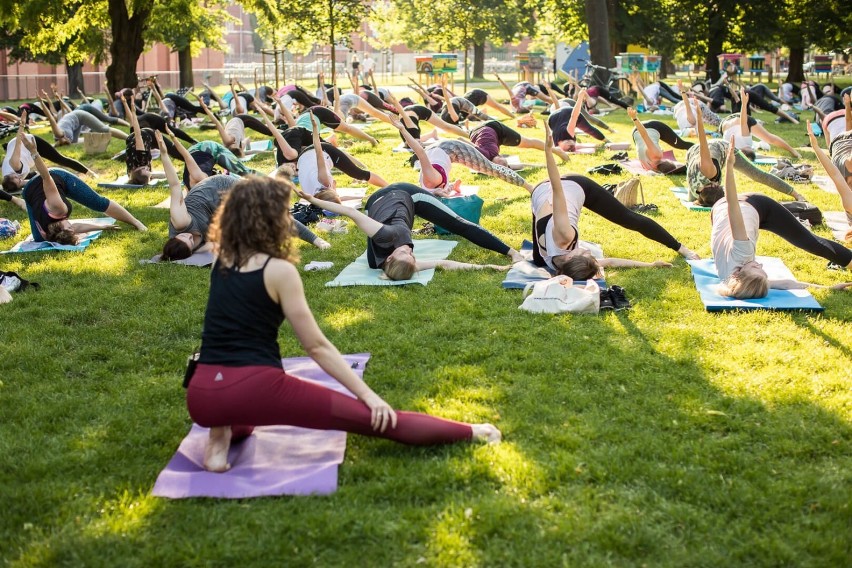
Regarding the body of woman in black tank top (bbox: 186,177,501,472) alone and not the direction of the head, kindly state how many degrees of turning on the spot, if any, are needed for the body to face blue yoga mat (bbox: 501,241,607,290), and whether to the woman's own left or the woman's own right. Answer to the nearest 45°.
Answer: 0° — they already face it

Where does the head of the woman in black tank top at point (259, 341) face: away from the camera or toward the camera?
away from the camera

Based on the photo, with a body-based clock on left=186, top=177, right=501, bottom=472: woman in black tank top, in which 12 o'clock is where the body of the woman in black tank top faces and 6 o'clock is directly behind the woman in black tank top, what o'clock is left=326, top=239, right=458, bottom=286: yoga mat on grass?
The yoga mat on grass is roughly at 11 o'clock from the woman in black tank top.

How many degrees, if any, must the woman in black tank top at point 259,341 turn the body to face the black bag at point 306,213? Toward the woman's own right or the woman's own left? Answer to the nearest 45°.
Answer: approximately 45° to the woman's own left

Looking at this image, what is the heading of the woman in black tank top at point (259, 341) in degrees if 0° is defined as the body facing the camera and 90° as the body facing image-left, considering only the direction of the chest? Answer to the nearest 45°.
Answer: approximately 225°

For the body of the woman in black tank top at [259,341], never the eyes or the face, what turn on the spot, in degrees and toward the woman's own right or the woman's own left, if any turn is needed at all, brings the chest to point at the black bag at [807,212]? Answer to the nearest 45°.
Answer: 0° — they already face it
